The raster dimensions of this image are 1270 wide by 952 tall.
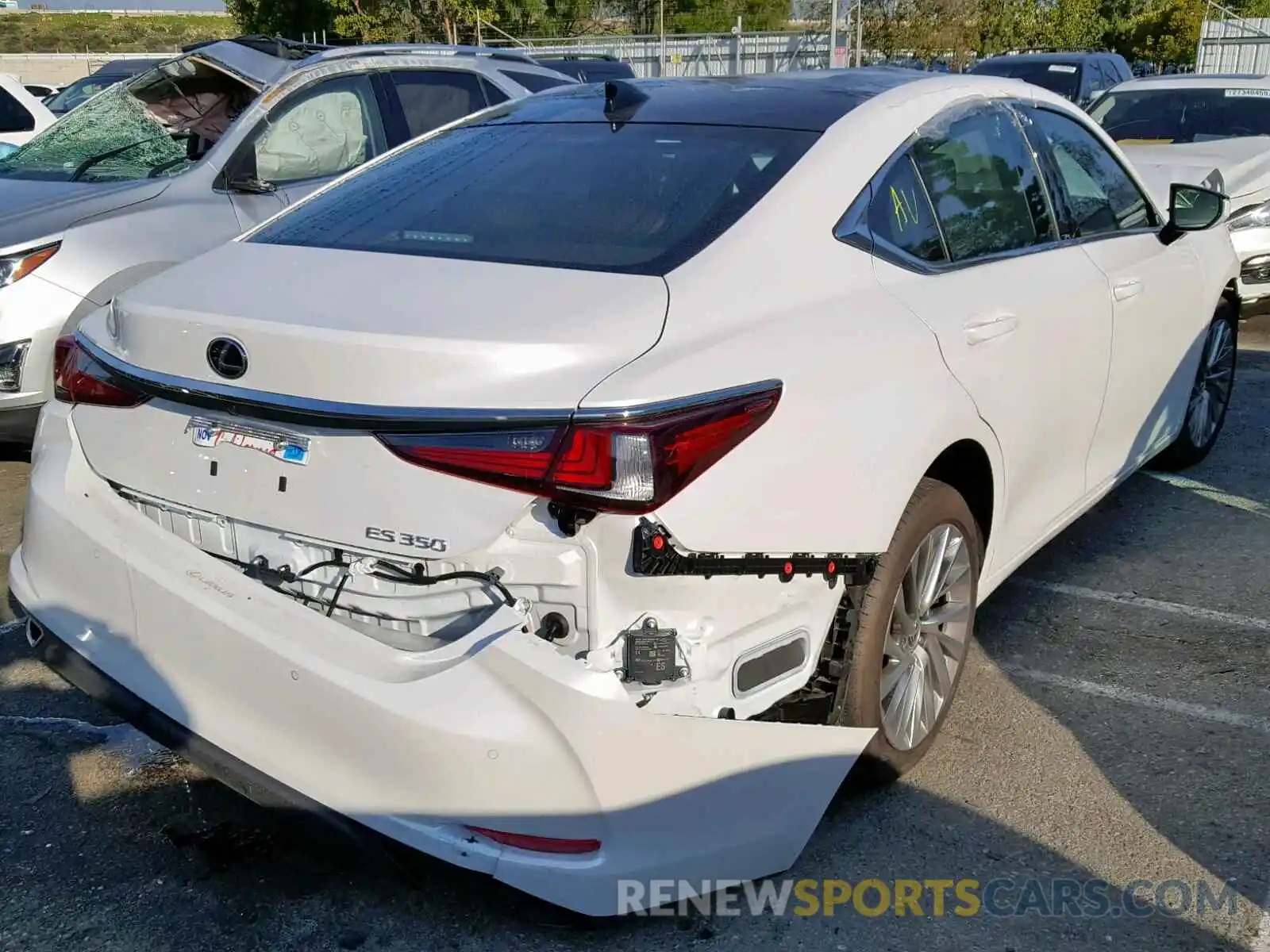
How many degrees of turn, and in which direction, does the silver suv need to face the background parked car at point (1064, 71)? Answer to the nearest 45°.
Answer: approximately 180°

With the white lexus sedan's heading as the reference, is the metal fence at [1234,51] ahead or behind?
ahead

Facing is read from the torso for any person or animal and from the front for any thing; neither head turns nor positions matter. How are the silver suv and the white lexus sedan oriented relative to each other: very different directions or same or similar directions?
very different directions

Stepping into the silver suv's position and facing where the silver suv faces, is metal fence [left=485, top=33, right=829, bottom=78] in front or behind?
behind

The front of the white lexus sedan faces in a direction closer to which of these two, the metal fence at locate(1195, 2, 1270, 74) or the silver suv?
the metal fence

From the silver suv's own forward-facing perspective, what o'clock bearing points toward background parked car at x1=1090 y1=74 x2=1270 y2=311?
The background parked car is roughly at 7 o'clock from the silver suv.

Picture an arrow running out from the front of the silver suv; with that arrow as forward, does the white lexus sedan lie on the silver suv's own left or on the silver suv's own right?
on the silver suv's own left

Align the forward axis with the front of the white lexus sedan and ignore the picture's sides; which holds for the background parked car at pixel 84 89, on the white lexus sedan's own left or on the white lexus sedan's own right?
on the white lexus sedan's own left

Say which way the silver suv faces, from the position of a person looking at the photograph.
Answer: facing the viewer and to the left of the viewer

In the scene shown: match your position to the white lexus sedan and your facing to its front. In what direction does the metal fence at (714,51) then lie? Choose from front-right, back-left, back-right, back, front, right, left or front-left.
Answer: front-left

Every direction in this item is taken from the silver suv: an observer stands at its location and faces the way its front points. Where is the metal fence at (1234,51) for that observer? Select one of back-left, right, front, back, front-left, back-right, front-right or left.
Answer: back
